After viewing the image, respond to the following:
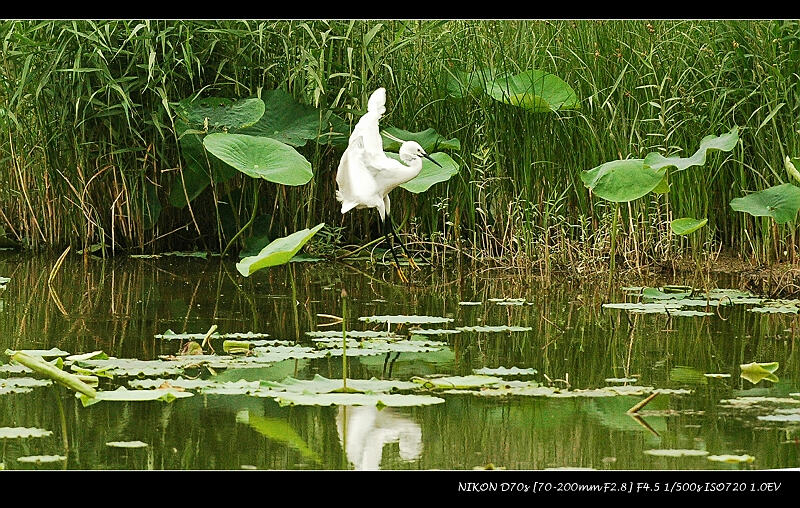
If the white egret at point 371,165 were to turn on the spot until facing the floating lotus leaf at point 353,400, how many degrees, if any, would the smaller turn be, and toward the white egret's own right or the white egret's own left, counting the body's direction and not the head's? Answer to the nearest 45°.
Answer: approximately 90° to the white egret's own right

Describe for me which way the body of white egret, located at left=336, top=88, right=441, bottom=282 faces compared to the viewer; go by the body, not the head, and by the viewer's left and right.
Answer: facing to the right of the viewer

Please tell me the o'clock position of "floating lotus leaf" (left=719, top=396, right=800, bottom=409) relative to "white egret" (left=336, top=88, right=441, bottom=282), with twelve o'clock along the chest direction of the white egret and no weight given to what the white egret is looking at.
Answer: The floating lotus leaf is roughly at 2 o'clock from the white egret.

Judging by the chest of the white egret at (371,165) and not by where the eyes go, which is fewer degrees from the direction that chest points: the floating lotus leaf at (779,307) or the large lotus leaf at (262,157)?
the floating lotus leaf

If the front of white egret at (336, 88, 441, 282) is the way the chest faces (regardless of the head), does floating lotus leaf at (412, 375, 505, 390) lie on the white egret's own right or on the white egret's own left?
on the white egret's own right

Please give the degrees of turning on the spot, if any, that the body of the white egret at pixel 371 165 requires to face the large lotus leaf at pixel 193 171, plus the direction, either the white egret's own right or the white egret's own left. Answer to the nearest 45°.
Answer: approximately 135° to the white egret's own left

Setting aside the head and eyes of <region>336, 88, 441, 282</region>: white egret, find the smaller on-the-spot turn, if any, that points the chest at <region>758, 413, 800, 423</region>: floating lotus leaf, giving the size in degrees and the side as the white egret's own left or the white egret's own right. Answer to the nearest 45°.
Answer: approximately 45° to the white egret's own right

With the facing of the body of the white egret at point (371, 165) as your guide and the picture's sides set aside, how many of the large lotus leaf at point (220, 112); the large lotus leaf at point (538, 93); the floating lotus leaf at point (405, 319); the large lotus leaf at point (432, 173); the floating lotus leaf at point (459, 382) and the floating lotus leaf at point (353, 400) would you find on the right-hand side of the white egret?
3

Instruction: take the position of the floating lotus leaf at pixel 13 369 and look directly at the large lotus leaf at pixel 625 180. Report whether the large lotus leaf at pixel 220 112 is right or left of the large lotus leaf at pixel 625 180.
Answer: left

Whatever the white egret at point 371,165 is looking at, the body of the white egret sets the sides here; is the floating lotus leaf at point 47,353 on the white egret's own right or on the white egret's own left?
on the white egret's own right

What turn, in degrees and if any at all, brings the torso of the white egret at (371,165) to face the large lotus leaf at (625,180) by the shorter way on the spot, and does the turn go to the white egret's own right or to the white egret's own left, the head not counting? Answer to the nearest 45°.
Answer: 0° — it already faces it

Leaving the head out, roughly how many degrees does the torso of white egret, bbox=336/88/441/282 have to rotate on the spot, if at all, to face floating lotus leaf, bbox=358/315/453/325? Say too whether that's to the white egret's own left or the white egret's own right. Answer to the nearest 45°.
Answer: approximately 90° to the white egret's own right

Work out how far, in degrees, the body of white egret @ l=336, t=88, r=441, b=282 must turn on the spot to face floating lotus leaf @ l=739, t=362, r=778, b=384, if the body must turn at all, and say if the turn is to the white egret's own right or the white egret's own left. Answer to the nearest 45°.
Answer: approximately 45° to the white egret's own right
